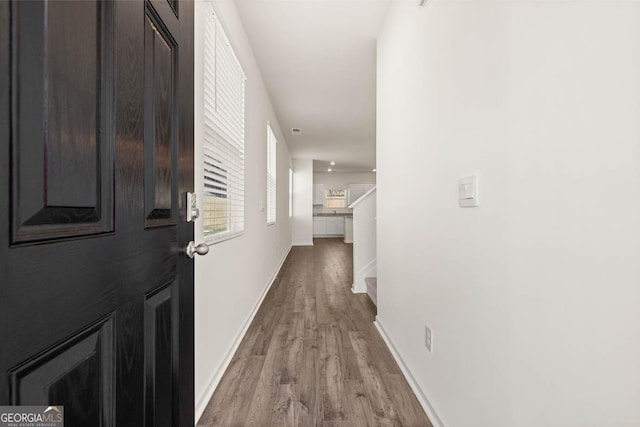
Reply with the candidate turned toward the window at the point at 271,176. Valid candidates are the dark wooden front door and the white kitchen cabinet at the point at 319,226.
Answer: the white kitchen cabinet

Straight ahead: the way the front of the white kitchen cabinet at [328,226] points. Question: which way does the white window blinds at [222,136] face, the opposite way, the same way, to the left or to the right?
to the left

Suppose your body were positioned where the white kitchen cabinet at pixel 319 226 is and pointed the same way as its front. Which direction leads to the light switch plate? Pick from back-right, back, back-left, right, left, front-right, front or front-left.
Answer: front

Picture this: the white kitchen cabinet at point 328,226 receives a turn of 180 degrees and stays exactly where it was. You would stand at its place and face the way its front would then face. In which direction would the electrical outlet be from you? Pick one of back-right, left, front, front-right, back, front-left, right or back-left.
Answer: back

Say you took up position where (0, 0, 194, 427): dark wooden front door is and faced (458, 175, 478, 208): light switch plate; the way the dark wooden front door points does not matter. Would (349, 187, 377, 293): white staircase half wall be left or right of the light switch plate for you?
left

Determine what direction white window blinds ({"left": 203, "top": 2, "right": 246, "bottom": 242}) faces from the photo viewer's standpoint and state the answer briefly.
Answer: facing to the right of the viewer

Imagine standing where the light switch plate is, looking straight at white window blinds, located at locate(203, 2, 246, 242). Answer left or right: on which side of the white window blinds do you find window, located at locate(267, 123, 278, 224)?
right

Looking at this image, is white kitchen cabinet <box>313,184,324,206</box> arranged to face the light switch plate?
yes

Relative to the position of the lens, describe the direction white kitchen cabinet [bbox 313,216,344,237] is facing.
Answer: facing the viewer

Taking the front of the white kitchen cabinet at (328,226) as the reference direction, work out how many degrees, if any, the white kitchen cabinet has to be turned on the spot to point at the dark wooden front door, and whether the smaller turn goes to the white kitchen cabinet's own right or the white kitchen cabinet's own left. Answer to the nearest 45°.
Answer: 0° — it already faces it

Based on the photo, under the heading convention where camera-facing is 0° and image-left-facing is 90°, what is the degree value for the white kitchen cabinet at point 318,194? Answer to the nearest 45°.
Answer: approximately 0°

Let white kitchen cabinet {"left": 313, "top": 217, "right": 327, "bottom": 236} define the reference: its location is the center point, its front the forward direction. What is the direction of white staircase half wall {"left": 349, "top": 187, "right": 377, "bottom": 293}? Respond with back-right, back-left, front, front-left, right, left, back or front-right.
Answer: front

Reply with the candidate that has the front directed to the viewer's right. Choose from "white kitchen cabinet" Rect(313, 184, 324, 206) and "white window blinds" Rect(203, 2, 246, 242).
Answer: the white window blinds

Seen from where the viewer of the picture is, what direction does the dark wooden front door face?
facing the viewer and to the right of the viewer

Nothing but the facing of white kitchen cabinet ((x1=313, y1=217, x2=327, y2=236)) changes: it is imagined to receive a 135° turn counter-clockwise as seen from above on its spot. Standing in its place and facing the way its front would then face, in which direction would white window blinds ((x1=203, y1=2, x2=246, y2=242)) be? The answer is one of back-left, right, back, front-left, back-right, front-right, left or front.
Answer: back-right

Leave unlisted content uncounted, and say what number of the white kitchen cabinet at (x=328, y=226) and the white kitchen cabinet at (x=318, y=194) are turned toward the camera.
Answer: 2

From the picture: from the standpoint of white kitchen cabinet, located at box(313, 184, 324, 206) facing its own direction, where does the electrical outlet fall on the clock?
The electrical outlet is roughly at 12 o'clock from the white kitchen cabinet.

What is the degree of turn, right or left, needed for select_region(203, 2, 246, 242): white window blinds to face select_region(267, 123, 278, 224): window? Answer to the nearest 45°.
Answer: approximately 90° to its left
